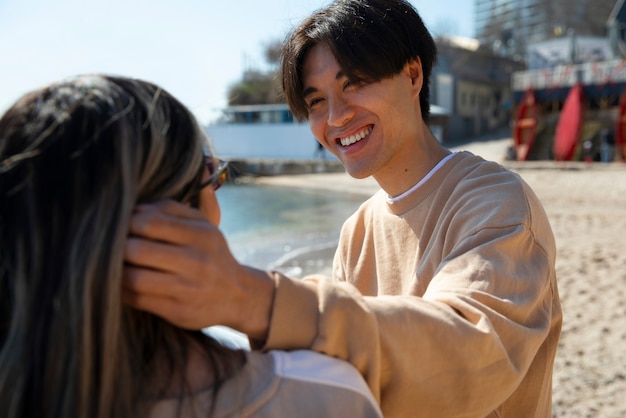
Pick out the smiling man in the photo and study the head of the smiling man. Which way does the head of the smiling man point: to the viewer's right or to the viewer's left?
to the viewer's left

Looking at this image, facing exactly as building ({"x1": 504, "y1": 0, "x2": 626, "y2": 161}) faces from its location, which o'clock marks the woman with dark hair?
The woman with dark hair is roughly at 12 o'clock from the building.

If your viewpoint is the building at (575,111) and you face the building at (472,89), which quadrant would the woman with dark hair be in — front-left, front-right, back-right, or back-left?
back-left

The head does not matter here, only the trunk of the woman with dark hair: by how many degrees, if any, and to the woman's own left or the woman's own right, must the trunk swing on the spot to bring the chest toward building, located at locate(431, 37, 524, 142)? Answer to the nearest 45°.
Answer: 0° — they already face it

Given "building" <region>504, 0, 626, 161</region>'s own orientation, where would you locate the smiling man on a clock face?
The smiling man is roughly at 12 o'clock from the building.

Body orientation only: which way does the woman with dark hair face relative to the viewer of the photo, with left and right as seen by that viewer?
facing away from the viewer and to the right of the viewer

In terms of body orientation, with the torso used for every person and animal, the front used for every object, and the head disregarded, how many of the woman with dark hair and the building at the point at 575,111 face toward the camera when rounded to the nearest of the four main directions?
1

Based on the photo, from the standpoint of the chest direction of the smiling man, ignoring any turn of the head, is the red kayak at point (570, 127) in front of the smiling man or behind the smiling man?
behind

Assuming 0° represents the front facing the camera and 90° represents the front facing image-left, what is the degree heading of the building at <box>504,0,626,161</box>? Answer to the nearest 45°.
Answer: approximately 0°

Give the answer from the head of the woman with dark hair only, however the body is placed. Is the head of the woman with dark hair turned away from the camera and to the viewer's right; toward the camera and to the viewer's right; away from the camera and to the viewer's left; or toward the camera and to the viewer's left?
away from the camera and to the viewer's right

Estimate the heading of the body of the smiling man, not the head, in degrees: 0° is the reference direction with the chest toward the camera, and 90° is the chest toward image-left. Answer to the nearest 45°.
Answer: approximately 45°

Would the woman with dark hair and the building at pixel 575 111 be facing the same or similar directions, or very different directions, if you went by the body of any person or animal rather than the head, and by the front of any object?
very different directions

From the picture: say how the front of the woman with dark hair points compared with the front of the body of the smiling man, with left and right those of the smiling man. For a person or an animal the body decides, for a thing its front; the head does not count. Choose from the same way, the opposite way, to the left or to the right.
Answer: the opposite way
